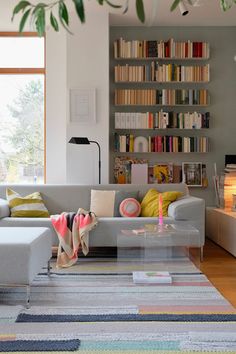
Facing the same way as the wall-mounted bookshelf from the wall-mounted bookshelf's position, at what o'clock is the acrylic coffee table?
The acrylic coffee table is roughly at 12 o'clock from the wall-mounted bookshelf.

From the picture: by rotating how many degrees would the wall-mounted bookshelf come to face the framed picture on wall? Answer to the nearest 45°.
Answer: approximately 45° to its right

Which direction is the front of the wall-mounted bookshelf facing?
toward the camera

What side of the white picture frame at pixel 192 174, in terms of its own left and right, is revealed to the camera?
front

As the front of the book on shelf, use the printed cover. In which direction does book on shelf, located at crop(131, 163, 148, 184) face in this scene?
toward the camera

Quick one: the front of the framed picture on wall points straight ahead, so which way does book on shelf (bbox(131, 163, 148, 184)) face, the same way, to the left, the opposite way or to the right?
the same way

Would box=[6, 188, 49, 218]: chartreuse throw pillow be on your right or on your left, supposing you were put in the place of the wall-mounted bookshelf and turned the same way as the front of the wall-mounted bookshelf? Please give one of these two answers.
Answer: on your right

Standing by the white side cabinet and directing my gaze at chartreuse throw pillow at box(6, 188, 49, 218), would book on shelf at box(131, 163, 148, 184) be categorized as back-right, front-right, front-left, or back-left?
front-right

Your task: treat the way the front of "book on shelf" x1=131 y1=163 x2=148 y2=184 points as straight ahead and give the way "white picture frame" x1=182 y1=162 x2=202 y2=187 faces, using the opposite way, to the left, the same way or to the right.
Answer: the same way

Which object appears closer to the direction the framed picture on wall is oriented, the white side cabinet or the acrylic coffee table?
the acrylic coffee table

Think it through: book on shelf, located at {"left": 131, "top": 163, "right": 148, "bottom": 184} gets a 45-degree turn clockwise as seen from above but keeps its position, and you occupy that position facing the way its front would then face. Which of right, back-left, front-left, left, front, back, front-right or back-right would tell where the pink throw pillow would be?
front-left

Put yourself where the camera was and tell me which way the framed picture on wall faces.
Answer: facing the viewer
